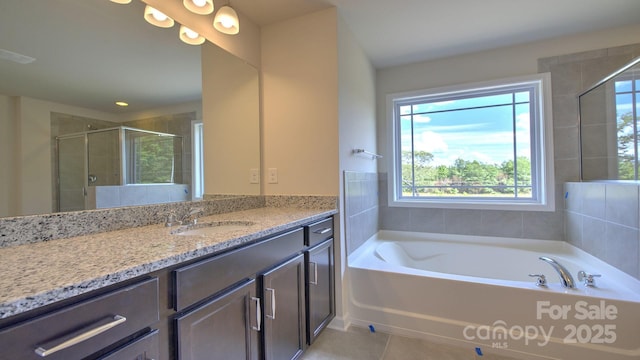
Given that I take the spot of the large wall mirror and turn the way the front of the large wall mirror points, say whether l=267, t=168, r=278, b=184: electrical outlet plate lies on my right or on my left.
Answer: on my left

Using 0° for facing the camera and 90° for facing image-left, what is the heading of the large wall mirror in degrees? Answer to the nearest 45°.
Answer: approximately 315°

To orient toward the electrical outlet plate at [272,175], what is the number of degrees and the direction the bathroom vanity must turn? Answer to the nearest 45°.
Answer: approximately 90° to its left
